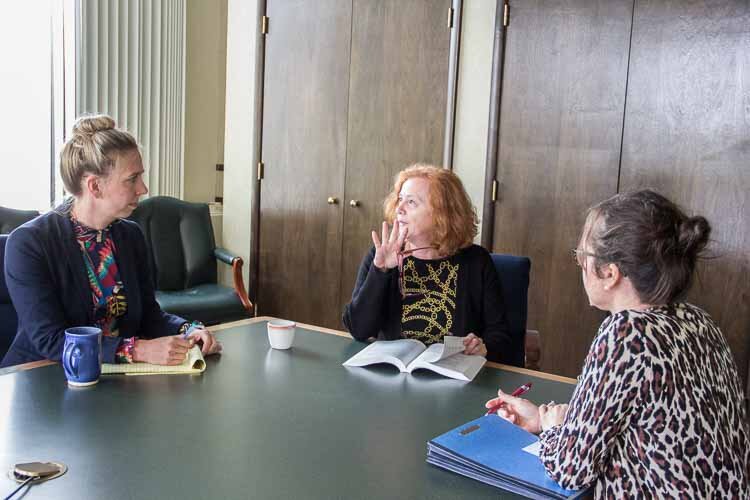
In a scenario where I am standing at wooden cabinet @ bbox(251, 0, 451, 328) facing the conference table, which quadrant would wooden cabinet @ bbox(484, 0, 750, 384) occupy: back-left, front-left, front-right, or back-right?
front-left

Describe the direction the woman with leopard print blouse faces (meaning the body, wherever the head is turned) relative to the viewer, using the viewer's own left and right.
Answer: facing away from the viewer and to the left of the viewer

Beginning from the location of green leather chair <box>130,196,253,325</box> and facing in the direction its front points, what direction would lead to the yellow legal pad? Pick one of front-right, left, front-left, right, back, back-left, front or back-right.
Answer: front-right

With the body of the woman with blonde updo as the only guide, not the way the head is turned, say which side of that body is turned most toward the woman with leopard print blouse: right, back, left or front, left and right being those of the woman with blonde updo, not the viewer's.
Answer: front

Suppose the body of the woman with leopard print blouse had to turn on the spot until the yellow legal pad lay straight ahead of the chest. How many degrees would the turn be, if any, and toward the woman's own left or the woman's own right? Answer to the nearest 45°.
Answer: approximately 45° to the woman's own left

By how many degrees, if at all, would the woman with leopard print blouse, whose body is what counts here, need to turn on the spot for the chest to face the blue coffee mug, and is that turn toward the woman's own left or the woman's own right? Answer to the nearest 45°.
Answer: approximately 45° to the woman's own left

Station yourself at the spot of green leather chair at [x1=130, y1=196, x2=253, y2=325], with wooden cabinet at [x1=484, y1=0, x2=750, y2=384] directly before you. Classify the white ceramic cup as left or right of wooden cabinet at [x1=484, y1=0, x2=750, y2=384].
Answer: right

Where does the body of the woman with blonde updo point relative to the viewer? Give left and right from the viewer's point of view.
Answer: facing the viewer and to the right of the viewer

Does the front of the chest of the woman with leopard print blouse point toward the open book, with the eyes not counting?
yes

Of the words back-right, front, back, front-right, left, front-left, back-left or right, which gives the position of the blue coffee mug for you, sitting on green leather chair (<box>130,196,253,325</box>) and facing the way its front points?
front-right

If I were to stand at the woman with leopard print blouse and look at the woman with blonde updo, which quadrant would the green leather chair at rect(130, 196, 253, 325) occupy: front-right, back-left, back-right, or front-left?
front-right

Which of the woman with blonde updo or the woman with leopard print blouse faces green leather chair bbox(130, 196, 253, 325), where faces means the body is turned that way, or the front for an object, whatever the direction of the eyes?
the woman with leopard print blouse

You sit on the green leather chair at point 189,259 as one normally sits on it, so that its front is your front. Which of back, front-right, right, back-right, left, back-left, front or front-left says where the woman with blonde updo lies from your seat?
front-right

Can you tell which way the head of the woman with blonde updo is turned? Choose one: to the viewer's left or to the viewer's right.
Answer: to the viewer's right
